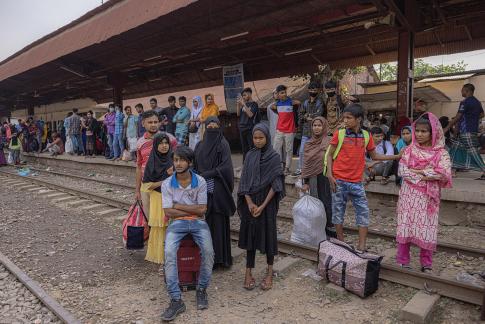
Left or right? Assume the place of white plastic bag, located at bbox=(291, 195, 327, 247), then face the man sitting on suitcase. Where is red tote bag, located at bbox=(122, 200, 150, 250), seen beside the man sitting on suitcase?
right

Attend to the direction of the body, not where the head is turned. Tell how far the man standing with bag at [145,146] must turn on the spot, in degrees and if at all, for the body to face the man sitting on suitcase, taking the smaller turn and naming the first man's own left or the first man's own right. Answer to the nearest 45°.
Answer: approximately 45° to the first man's own right

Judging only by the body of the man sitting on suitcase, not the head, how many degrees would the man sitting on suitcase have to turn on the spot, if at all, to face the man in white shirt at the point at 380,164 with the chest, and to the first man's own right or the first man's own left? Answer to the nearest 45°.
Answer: approximately 135° to the first man's own left

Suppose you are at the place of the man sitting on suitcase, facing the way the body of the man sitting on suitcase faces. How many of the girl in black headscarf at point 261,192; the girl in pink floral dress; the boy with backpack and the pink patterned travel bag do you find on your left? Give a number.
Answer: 4

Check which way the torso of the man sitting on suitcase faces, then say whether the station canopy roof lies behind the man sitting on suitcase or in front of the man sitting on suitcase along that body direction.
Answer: behind

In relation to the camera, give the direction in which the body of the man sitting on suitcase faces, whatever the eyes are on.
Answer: toward the camera

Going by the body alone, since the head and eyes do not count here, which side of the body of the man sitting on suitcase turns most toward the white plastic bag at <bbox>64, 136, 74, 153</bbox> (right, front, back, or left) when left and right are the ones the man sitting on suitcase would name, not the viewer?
back

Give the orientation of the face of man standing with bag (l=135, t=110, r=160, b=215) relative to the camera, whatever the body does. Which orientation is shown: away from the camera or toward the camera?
toward the camera

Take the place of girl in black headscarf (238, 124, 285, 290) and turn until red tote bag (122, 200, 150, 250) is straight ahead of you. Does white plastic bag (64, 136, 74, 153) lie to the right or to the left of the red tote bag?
right

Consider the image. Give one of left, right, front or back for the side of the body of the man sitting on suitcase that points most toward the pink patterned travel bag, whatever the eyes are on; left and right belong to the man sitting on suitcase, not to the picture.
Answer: left

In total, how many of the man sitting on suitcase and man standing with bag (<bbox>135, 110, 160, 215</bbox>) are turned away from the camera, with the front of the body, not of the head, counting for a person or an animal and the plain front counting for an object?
0

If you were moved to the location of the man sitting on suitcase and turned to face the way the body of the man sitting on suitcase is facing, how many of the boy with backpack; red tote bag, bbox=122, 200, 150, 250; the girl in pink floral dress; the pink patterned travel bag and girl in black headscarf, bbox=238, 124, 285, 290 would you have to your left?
4

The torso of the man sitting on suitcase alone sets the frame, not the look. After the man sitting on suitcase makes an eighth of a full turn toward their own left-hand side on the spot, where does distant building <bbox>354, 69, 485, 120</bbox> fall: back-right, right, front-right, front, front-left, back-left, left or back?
left

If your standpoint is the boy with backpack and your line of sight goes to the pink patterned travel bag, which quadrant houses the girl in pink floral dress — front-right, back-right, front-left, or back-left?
front-left

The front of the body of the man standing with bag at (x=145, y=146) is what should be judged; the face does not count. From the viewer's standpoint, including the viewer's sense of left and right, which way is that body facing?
facing the viewer and to the right of the viewer

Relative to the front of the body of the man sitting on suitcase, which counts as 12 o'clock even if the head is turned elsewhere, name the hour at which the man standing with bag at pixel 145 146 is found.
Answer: The man standing with bag is roughly at 5 o'clock from the man sitting on suitcase.
